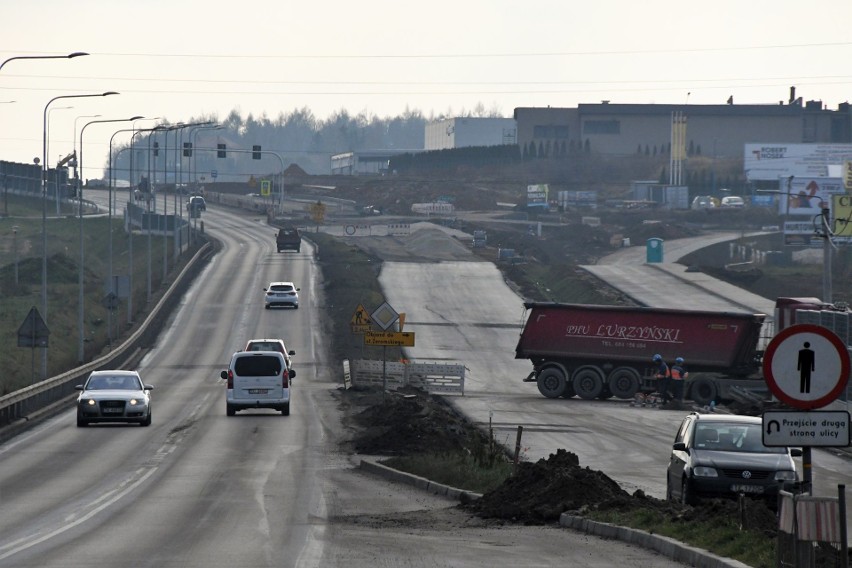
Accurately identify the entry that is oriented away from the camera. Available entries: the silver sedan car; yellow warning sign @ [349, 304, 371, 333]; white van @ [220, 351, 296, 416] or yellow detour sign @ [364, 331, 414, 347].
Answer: the white van

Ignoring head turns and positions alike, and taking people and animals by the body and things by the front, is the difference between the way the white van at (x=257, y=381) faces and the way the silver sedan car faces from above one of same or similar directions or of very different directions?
very different directions

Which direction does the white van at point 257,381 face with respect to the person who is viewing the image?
facing away from the viewer

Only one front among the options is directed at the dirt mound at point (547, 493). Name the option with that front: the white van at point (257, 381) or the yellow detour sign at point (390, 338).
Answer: the yellow detour sign

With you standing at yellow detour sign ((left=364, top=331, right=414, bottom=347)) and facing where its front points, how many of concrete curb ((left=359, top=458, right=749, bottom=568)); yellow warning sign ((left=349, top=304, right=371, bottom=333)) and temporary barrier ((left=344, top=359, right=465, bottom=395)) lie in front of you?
1

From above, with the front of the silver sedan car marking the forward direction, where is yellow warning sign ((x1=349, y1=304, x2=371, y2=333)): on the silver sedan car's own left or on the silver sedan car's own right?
on the silver sedan car's own left

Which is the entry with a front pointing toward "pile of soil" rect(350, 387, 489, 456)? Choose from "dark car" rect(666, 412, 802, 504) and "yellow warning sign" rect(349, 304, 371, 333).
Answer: the yellow warning sign

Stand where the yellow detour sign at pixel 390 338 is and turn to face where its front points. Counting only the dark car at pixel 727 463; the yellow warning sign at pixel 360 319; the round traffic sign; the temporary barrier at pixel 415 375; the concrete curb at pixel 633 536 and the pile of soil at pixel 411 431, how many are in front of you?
4
